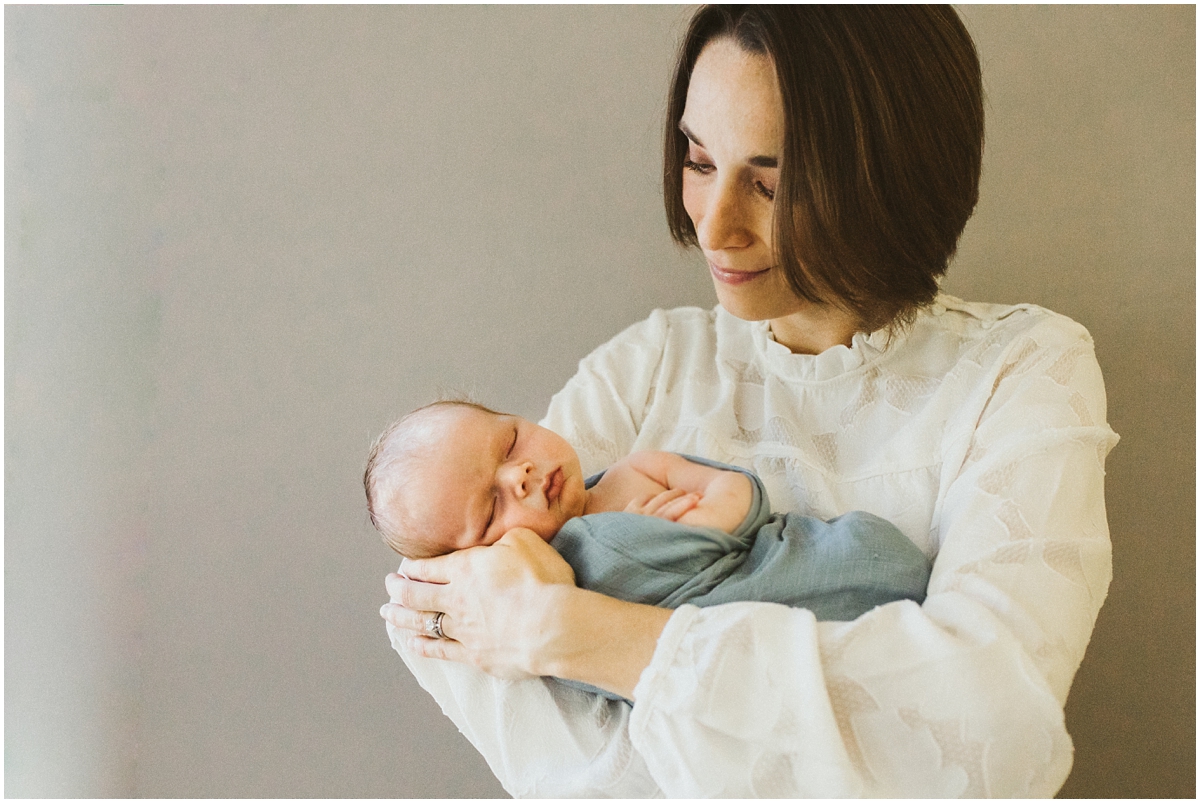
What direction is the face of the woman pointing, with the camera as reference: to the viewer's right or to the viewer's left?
to the viewer's left

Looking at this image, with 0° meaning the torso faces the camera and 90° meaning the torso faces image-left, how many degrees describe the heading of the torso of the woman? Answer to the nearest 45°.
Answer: approximately 45°
